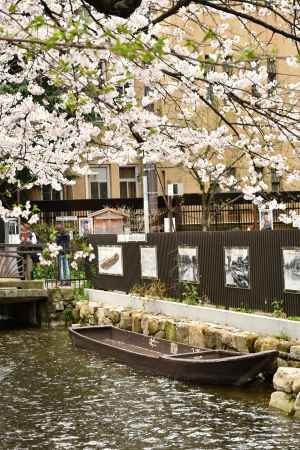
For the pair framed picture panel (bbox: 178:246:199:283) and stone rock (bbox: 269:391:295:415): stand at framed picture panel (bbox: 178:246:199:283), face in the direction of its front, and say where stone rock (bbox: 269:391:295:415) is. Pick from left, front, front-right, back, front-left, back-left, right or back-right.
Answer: front

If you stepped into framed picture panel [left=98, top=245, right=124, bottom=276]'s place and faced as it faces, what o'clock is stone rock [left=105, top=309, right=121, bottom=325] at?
The stone rock is roughly at 12 o'clock from the framed picture panel.

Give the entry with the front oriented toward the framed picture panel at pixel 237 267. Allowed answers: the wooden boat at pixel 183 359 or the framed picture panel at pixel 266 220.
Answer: the framed picture panel at pixel 266 220

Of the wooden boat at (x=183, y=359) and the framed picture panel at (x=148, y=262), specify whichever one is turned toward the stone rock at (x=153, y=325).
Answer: the framed picture panel

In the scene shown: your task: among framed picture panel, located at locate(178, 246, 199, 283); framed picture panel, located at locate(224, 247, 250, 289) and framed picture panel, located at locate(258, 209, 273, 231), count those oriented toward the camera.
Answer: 3

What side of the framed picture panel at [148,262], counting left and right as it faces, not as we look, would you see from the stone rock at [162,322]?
front
